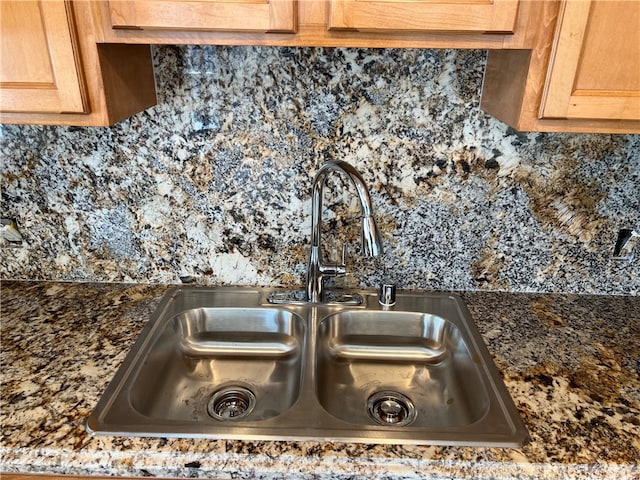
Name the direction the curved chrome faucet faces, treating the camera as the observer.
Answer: facing the viewer and to the right of the viewer

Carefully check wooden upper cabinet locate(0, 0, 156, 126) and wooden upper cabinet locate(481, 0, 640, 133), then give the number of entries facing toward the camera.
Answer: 2

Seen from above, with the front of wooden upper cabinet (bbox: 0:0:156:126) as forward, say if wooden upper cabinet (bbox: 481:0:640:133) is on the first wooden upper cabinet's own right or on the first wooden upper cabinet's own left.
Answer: on the first wooden upper cabinet's own left

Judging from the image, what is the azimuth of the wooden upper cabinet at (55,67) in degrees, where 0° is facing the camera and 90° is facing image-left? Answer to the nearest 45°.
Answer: approximately 0°

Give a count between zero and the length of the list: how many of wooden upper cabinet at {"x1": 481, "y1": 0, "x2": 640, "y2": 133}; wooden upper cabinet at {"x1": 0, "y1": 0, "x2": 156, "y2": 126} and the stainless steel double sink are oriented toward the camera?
3

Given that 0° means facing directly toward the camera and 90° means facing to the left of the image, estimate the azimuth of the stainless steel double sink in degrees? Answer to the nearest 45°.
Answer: approximately 0°

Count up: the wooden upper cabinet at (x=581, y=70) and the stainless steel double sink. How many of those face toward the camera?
2

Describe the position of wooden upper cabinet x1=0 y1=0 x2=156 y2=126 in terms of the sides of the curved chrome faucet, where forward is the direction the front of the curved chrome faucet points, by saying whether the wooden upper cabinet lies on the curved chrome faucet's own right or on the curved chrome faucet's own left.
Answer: on the curved chrome faucet's own right

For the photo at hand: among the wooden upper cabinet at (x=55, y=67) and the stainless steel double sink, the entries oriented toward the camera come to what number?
2
